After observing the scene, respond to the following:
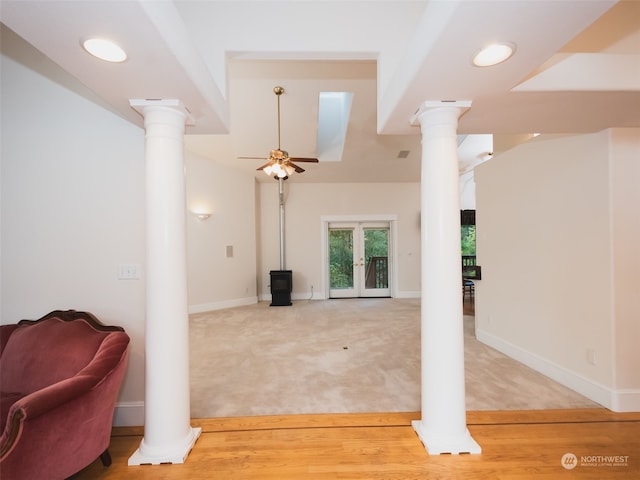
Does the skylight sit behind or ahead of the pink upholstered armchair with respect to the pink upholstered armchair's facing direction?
behind

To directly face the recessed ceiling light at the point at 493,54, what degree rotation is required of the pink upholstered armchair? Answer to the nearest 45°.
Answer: approximately 90° to its left

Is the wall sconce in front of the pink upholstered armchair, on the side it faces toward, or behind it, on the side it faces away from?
behind
